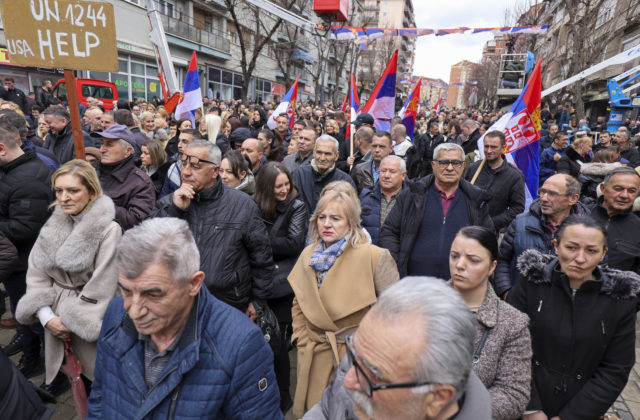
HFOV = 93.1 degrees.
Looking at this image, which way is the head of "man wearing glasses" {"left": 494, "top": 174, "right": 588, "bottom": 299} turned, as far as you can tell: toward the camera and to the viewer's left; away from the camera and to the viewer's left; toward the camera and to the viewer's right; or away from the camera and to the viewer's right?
toward the camera and to the viewer's left

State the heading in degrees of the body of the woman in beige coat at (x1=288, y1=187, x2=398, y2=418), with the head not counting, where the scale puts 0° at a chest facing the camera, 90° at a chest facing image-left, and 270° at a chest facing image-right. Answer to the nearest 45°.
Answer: approximately 45°

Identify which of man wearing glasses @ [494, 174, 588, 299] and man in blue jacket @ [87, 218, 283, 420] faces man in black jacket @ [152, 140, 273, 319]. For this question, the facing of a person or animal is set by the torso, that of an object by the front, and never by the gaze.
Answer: the man wearing glasses

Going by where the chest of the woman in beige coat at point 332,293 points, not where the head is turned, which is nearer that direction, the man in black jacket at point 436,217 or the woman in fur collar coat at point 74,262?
the woman in fur collar coat

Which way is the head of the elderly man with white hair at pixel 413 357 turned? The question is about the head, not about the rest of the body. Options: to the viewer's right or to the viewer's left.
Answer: to the viewer's left

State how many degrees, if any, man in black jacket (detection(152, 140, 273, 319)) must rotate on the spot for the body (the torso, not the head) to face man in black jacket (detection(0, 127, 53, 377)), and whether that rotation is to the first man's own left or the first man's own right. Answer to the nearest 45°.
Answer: approximately 90° to the first man's own right

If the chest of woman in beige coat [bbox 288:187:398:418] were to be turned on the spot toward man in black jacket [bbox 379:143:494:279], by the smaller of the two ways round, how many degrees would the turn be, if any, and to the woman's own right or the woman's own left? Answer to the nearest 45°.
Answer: approximately 180°

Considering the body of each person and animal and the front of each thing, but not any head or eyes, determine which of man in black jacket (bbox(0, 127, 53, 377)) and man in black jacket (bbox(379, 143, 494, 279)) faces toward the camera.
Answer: man in black jacket (bbox(379, 143, 494, 279))

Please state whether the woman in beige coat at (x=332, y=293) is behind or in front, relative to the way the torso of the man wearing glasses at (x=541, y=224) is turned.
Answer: in front

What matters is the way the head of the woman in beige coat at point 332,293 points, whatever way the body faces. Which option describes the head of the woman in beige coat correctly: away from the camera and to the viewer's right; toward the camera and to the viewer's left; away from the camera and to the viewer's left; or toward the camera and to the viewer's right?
toward the camera and to the viewer's left

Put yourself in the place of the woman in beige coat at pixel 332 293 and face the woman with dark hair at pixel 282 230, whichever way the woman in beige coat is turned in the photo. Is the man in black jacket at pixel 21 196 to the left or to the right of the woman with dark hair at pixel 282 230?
left

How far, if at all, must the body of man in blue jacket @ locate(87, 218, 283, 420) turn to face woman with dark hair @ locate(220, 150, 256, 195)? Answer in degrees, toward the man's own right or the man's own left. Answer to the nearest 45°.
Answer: approximately 135° to the man's own right

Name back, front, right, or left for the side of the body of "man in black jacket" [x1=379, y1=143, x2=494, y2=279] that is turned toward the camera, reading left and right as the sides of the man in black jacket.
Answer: front

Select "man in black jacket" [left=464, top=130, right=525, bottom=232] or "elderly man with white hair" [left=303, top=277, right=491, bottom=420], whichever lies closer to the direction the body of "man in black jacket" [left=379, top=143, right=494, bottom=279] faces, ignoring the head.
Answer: the elderly man with white hair
